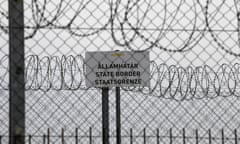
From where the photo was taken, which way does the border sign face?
toward the camera
